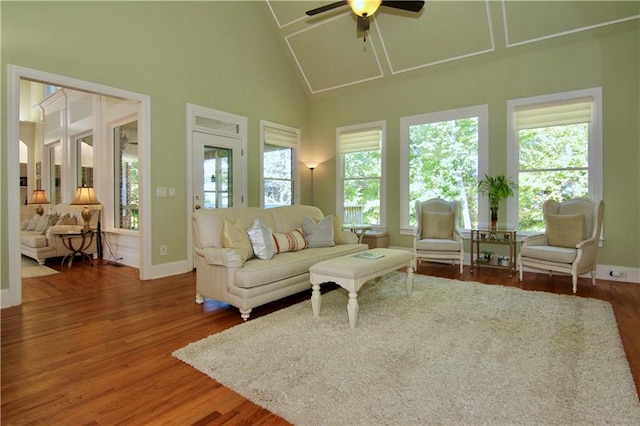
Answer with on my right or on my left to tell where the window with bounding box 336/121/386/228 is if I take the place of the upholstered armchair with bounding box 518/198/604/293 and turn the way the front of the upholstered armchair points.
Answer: on my right

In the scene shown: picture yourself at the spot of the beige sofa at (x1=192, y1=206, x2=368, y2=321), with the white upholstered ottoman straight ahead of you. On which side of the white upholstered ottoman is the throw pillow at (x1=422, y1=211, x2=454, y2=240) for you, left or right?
left

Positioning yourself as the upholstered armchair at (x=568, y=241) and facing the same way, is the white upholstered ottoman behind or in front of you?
in front

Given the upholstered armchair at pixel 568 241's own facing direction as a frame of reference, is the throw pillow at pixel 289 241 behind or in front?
in front

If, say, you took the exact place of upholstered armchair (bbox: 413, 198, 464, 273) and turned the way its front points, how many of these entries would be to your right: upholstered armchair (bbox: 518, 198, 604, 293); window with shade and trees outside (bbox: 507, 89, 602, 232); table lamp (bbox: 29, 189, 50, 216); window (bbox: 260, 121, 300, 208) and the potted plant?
2

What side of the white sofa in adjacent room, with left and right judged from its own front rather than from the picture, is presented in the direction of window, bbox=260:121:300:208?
left

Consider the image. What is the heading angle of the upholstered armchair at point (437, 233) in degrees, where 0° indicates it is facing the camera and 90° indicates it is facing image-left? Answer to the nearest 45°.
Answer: approximately 0°

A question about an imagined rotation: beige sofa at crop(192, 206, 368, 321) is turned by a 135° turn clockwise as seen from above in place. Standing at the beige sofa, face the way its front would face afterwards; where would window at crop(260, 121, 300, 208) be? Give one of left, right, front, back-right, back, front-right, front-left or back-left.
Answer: right

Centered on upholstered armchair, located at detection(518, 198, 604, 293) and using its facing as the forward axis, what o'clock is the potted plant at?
The potted plant is roughly at 2 o'clock from the upholstered armchair.

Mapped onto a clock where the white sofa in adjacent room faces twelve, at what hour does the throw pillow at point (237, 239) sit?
The throw pillow is roughly at 10 o'clock from the white sofa in adjacent room.

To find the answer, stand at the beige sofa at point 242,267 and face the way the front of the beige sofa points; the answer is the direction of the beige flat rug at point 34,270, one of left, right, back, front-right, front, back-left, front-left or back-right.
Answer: back
